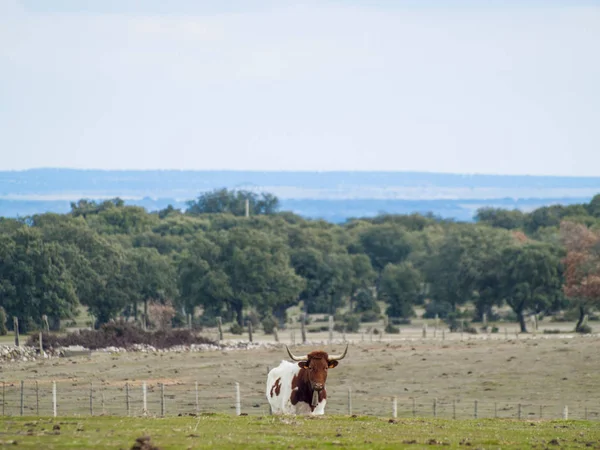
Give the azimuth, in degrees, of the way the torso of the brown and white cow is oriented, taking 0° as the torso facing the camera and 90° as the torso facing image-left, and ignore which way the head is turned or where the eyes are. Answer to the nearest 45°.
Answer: approximately 315°
